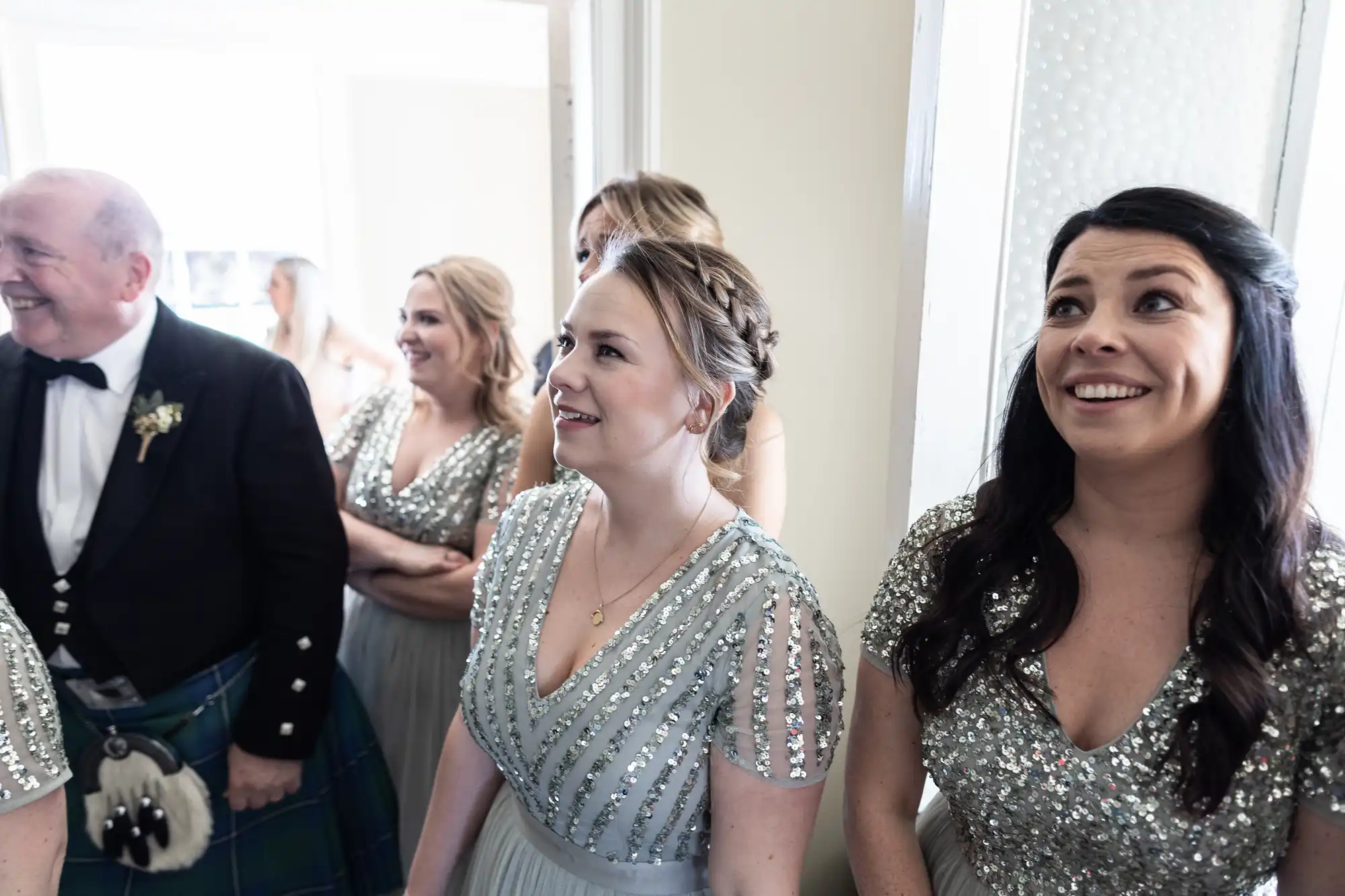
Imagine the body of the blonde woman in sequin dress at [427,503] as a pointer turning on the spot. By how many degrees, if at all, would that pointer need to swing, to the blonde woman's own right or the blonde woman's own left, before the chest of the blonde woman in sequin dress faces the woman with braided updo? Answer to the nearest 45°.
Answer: approximately 45° to the blonde woman's own left

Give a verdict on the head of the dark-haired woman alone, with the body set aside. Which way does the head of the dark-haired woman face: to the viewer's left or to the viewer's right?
to the viewer's left

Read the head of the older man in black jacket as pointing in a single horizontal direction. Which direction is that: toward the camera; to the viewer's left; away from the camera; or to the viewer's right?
to the viewer's left

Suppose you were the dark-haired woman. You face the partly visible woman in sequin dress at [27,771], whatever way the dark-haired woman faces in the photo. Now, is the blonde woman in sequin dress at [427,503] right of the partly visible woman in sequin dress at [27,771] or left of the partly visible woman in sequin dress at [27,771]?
right

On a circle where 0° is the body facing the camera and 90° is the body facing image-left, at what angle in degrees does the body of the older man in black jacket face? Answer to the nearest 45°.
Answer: approximately 45°

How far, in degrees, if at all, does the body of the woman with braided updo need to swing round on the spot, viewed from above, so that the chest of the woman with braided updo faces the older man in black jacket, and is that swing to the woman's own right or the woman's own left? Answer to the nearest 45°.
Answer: approximately 90° to the woman's own right
